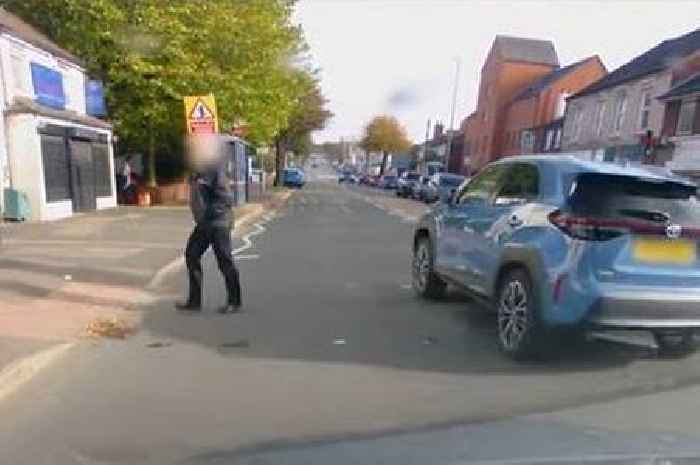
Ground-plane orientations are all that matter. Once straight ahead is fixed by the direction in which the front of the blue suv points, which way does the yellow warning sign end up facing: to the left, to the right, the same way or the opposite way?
the opposite way

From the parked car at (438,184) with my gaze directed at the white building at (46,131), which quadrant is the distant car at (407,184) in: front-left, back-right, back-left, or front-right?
back-right

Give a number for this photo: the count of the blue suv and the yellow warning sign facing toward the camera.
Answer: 1

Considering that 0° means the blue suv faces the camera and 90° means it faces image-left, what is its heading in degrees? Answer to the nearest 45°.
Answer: approximately 135°

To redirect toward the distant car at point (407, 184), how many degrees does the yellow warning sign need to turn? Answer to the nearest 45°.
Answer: approximately 135° to its left

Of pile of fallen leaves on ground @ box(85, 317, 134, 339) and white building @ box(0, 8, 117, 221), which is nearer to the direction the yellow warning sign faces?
the pile of fallen leaves on ground

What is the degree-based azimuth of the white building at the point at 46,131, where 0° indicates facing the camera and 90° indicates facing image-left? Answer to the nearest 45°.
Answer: approximately 315°

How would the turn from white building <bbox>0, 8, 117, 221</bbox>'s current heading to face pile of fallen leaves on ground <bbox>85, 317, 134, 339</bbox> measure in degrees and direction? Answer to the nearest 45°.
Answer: approximately 45° to its right
